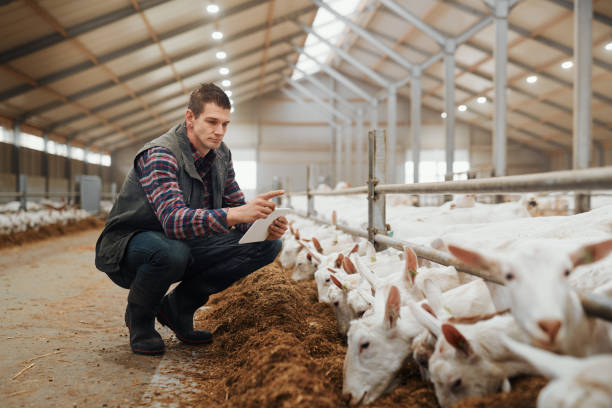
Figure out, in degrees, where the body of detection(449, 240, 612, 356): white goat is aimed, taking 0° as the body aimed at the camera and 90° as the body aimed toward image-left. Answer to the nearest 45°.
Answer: approximately 0°

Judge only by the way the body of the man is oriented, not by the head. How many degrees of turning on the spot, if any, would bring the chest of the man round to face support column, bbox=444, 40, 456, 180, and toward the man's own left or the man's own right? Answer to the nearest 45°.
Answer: approximately 90° to the man's own left

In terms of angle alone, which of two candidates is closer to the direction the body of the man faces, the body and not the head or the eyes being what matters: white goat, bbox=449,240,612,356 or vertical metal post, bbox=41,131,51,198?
the white goat

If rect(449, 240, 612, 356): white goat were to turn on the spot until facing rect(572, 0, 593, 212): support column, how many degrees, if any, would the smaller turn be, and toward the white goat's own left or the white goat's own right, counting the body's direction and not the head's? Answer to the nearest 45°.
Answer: approximately 180°

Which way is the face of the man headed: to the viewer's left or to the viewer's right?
to the viewer's right

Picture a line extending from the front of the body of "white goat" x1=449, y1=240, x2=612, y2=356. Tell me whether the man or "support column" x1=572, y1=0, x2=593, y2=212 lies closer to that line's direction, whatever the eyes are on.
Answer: the man

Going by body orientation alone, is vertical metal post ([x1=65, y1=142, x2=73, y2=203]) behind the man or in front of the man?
behind

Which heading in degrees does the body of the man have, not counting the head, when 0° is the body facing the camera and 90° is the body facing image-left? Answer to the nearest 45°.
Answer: approximately 315°
